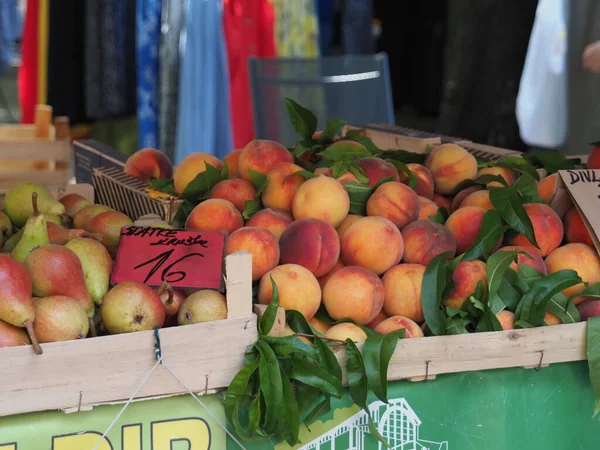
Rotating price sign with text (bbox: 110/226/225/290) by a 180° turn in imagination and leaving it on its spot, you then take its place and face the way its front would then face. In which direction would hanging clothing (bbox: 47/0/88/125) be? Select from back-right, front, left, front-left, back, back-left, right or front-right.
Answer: front

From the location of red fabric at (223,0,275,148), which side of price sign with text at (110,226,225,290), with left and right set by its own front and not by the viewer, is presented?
back

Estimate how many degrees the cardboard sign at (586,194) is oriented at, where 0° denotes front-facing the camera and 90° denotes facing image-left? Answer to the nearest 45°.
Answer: approximately 0°

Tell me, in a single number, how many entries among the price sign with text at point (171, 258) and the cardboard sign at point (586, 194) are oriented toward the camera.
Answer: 2

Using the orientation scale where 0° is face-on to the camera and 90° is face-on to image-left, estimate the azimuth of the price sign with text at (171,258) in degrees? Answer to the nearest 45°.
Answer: approximately 0°
